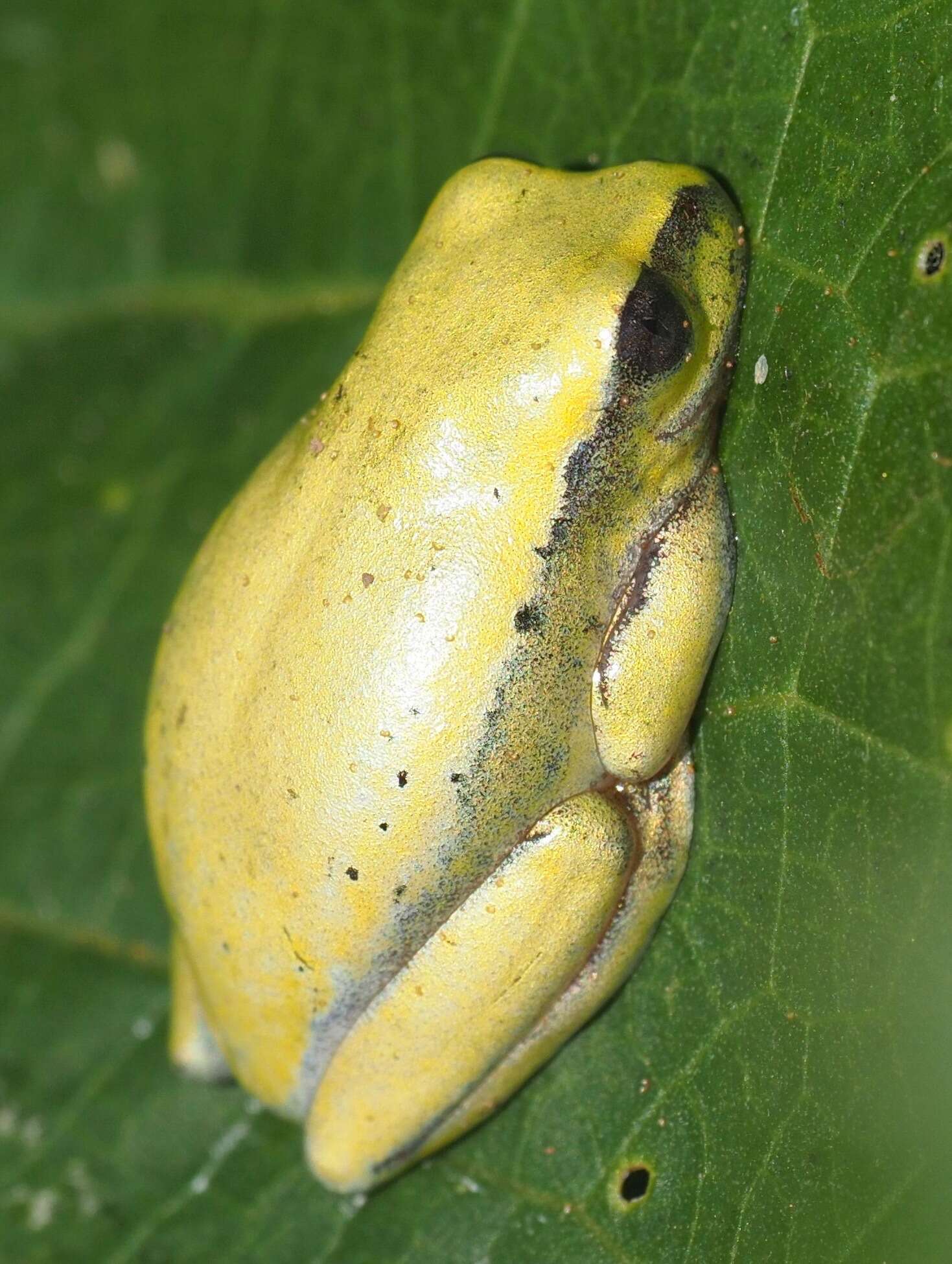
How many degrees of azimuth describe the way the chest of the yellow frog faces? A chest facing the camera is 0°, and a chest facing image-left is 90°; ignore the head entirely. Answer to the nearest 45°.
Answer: approximately 225°
